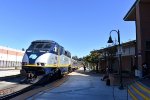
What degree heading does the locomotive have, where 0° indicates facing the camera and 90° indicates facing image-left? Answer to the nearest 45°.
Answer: approximately 45°
